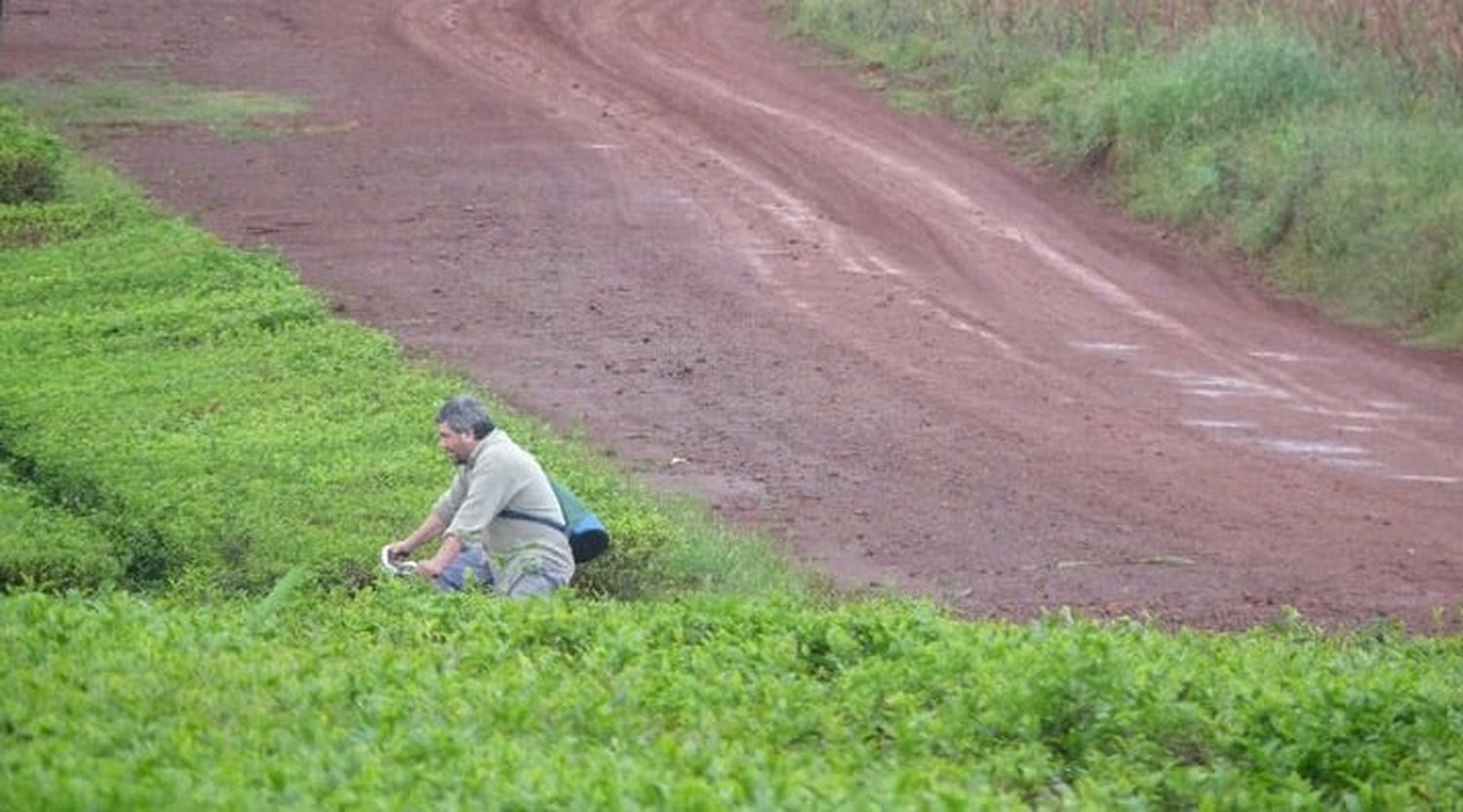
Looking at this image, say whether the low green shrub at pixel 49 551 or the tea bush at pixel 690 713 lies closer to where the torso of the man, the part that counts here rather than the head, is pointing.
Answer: the low green shrub

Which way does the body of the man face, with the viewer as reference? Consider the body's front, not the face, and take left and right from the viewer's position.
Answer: facing to the left of the viewer

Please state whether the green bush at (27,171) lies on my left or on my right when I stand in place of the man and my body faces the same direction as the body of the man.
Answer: on my right

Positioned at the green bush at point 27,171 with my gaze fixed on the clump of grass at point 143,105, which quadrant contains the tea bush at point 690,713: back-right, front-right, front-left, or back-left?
back-right

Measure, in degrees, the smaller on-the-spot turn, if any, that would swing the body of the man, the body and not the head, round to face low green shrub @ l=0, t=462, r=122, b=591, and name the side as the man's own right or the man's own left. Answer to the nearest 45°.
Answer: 0° — they already face it

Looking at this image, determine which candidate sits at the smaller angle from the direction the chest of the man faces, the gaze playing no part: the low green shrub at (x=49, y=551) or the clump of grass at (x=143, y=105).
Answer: the low green shrub

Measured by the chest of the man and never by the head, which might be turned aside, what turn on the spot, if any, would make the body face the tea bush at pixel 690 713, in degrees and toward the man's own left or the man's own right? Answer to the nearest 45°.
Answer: approximately 90° to the man's own left

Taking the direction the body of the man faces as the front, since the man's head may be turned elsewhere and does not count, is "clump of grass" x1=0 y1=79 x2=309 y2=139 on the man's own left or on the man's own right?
on the man's own right

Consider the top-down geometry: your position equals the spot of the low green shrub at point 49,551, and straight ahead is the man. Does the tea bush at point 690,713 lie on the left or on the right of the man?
right
